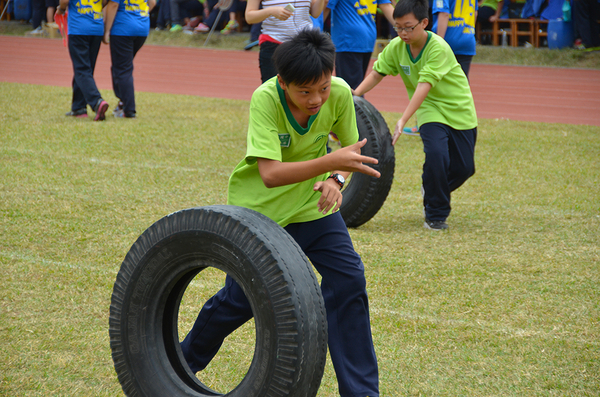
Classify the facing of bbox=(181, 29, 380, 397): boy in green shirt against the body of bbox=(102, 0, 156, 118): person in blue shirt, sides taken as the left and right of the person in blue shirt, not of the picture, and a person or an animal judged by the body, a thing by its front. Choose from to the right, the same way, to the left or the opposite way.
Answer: the opposite way

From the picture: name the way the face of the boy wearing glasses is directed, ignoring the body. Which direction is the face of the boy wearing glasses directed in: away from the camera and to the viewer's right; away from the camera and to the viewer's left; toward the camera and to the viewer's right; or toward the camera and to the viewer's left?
toward the camera and to the viewer's left

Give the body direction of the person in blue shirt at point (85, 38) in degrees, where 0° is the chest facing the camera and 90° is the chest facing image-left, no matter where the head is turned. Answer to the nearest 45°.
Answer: approximately 135°

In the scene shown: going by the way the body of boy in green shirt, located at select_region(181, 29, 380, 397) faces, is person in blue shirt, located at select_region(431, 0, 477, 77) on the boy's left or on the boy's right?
on the boy's left
